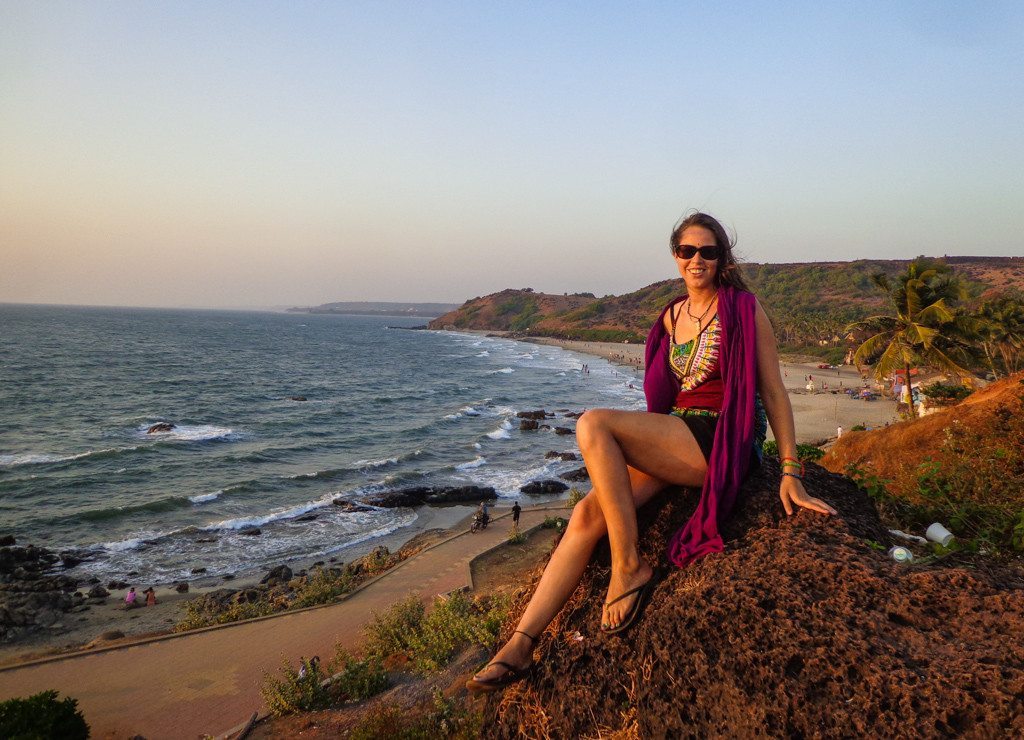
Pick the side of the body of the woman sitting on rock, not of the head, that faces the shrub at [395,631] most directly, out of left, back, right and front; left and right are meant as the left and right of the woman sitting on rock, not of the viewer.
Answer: right

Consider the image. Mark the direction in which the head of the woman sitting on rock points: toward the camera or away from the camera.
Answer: toward the camera

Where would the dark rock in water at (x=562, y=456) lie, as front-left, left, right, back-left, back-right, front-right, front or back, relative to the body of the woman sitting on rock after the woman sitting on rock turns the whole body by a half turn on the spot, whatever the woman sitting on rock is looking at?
front-left

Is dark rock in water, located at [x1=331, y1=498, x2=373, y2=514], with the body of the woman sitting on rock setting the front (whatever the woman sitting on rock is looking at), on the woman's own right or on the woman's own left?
on the woman's own right

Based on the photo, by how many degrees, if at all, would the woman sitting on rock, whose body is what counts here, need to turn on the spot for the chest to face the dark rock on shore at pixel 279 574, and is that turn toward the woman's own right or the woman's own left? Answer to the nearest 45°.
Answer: approximately 90° to the woman's own right

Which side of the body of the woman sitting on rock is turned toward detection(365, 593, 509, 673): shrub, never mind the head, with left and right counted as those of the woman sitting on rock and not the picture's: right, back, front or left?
right

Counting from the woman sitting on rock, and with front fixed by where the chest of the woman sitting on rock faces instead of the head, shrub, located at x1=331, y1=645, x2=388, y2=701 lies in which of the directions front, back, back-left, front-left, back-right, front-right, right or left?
right

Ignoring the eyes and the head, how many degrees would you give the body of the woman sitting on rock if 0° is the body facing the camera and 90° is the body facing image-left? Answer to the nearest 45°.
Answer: approximately 45°

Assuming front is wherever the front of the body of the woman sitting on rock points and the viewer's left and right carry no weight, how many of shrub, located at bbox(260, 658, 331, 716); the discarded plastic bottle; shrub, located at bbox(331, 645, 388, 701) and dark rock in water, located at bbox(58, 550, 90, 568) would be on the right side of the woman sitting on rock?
3

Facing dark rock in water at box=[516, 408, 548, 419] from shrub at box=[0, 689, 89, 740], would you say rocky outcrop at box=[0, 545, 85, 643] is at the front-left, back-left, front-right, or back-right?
front-left

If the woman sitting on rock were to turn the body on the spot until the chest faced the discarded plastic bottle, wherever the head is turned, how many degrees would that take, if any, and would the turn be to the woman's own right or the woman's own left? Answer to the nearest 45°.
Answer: approximately 135° to the woman's own left

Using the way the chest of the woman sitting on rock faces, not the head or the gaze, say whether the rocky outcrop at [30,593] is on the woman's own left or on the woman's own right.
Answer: on the woman's own right

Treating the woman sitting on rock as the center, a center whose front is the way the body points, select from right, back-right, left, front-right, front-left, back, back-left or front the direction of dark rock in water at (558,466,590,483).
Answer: back-right
